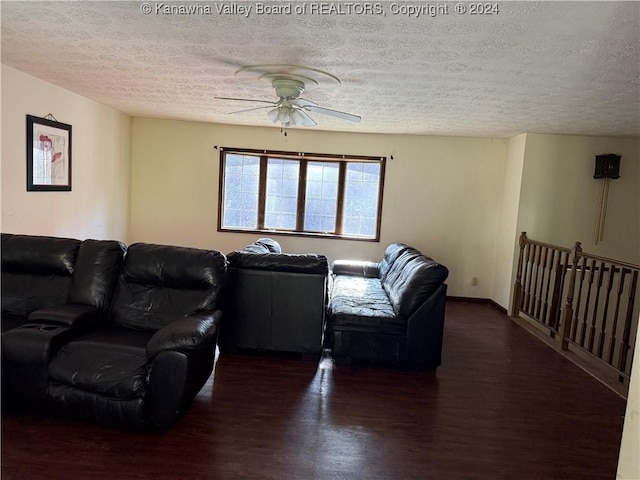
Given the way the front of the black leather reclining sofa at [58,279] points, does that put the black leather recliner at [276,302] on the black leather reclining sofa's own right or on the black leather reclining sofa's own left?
on the black leather reclining sofa's own left

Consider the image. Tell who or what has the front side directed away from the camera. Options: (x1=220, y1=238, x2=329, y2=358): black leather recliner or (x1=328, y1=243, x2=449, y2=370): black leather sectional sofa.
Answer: the black leather recliner

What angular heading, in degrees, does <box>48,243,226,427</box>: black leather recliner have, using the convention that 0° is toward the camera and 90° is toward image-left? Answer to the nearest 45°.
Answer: approximately 45°

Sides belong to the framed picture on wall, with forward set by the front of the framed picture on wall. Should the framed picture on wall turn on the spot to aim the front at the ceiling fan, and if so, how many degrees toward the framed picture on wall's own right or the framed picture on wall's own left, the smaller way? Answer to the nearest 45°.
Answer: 0° — it already faces it

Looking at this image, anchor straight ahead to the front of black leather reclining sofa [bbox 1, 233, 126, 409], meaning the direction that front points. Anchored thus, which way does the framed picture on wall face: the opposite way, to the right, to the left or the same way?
to the left

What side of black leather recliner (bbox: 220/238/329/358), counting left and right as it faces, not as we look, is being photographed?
back

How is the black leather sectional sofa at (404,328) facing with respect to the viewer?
to the viewer's left

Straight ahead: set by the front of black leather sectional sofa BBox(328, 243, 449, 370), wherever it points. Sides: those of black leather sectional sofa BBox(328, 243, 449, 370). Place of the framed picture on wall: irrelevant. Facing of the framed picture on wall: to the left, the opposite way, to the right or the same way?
the opposite way

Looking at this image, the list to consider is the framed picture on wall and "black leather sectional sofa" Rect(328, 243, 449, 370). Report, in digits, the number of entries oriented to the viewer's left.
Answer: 1

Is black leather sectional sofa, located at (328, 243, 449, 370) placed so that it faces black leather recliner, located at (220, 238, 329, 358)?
yes

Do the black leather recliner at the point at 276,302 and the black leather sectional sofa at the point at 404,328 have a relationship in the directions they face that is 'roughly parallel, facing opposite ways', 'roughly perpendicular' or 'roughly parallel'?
roughly perpendicular

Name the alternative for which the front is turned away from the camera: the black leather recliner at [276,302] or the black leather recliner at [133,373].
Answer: the black leather recliner at [276,302]
